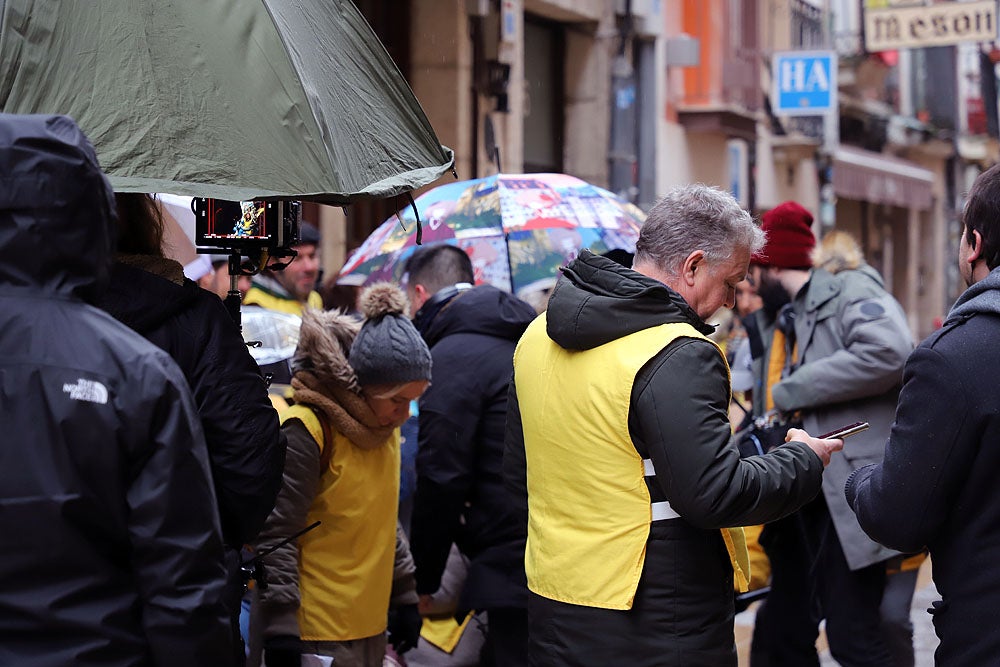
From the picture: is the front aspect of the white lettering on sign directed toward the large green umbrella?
yes

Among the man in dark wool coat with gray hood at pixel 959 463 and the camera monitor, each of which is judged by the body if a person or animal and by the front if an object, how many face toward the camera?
1

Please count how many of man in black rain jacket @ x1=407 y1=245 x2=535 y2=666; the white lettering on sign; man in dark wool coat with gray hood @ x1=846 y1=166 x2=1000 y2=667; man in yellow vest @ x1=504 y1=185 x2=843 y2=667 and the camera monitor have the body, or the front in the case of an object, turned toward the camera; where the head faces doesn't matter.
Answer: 2

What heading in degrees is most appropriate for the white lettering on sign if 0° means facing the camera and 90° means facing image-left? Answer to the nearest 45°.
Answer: approximately 0°

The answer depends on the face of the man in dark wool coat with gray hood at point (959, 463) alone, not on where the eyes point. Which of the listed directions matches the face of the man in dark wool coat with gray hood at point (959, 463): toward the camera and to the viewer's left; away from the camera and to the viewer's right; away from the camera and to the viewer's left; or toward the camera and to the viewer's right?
away from the camera and to the viewer's left
